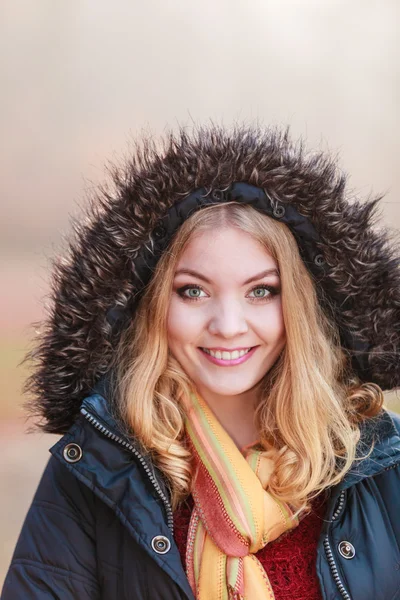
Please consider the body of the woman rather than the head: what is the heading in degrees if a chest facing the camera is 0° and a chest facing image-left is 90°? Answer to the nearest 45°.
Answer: approximately 0°
